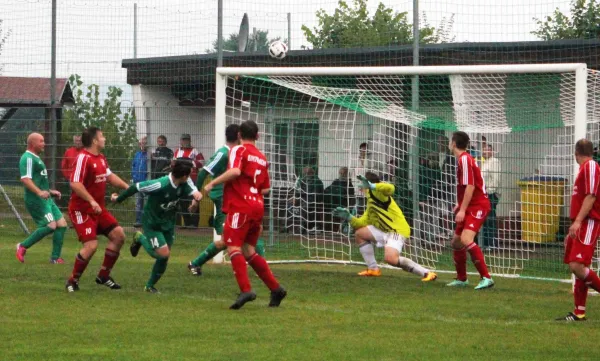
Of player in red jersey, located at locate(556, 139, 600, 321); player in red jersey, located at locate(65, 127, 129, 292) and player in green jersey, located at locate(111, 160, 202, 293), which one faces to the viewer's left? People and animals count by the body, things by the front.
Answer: player in red jersey, located at locate(556, 139, 600, 321)

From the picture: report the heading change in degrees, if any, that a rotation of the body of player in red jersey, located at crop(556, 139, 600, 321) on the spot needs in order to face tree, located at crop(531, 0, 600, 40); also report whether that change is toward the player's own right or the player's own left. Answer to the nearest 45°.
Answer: approximately 90° to the player's own right

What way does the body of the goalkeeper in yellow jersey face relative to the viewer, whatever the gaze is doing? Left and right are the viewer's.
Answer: facing the viewer and to the left of the viewer

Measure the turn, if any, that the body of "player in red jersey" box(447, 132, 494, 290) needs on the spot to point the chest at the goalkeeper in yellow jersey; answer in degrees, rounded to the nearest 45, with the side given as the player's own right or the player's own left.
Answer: approximately 45° to the player's own right

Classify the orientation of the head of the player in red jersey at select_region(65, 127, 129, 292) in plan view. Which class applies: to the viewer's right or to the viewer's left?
to the viewer's right

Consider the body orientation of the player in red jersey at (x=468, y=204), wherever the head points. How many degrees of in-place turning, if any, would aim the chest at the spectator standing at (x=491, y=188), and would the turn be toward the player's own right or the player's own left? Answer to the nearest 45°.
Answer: approximately 90° to the player's own right

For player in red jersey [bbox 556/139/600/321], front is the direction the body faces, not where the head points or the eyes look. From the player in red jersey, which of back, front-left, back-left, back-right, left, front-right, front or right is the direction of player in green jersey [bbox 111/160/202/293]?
front

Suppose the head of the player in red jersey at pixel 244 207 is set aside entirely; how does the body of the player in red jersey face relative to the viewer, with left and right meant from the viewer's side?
facing away from the viewer and to the left of the viewer

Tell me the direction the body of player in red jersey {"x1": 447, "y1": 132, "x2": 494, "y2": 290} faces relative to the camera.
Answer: to the viewer's left

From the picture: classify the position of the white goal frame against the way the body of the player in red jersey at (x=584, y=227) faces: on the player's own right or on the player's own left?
on the player's own right

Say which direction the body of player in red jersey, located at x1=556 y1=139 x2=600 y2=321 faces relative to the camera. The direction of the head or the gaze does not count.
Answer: to the viewer's left

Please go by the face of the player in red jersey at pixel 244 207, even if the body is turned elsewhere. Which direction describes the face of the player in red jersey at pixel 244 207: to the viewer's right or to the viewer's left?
to the viewer's right
